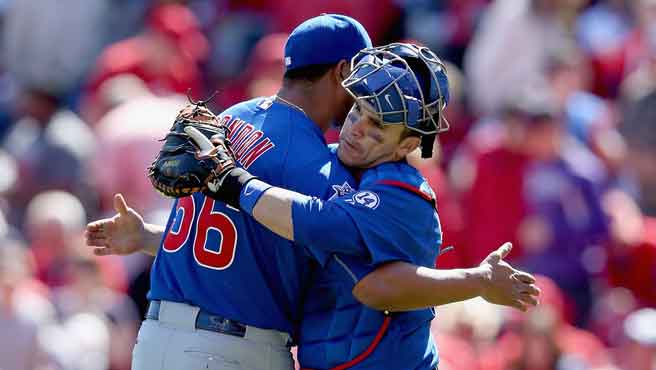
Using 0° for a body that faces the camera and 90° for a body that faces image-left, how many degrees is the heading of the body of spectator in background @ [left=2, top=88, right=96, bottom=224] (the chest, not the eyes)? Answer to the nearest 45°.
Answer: approximately 0°

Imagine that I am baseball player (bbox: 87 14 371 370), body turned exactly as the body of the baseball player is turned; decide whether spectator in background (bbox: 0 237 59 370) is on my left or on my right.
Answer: on my left

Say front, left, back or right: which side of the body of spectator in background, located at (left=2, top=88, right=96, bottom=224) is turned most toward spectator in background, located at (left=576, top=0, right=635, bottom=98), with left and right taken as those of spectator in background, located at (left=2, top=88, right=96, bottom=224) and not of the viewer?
left

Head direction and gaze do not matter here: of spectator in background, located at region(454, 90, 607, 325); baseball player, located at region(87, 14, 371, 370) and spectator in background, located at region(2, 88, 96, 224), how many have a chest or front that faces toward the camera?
2

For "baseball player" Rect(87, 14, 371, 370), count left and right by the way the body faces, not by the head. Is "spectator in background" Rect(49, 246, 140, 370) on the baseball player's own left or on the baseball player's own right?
on the baseball player's own left

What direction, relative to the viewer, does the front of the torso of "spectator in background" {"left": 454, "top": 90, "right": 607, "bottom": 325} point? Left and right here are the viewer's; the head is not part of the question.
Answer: facing the viewer

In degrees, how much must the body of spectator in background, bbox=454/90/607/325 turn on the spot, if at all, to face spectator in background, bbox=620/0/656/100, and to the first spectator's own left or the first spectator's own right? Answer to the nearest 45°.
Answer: approximately 135° to the first spectator's own left

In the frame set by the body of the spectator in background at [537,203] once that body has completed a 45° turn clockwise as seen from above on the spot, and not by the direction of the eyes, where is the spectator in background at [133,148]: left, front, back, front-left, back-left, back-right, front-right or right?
front-right

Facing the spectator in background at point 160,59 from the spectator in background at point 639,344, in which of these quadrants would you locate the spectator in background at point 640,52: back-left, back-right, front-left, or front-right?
front-right

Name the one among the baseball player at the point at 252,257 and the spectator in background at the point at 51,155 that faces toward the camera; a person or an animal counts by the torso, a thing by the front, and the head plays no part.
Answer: the spectator in background
